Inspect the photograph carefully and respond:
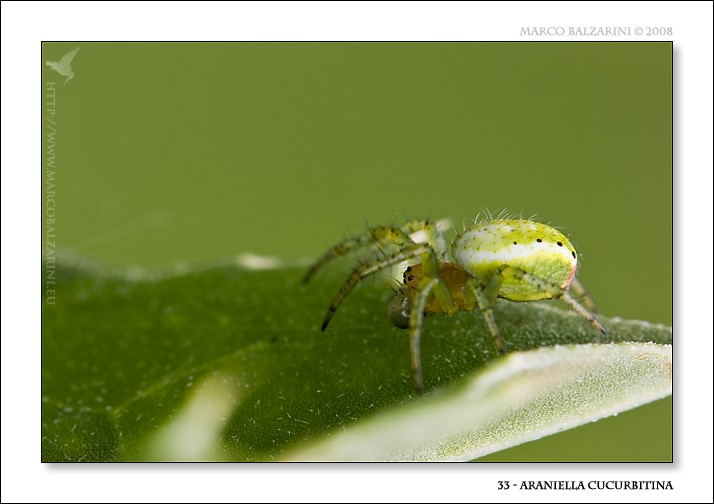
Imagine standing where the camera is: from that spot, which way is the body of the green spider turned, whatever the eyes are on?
to the viewer's left
